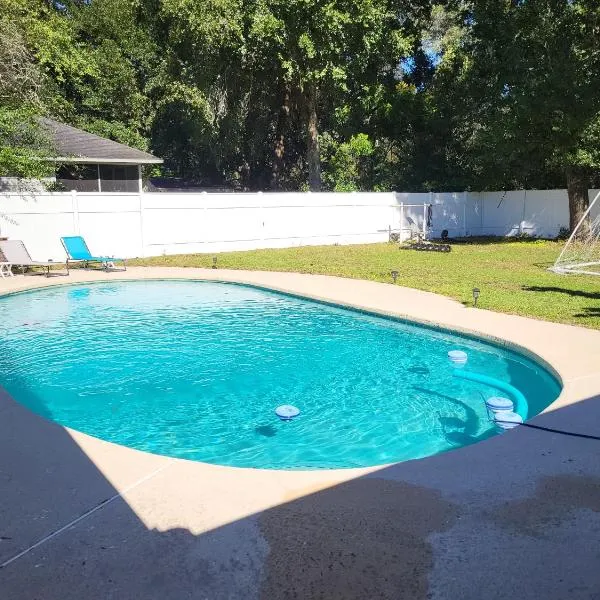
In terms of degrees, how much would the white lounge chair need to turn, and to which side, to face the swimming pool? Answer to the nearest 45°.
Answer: approximately 45° to its right

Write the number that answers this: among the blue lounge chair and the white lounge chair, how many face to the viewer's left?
0

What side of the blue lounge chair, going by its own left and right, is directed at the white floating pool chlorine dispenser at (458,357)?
front

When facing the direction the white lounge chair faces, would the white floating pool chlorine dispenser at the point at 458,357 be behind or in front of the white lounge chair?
in front

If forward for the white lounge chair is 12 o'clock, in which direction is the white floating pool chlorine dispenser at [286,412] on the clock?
The white floating pool chlorine dispenser is roughly at 1 o'clock from the white lounge chair.

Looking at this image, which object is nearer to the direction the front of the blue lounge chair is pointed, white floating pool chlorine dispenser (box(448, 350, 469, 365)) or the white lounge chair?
the white floating pool chlorine dispenser

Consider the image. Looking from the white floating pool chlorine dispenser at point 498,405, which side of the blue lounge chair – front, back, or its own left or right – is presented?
front

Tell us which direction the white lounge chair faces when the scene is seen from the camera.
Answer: facing the viewer and to the right of the viewer

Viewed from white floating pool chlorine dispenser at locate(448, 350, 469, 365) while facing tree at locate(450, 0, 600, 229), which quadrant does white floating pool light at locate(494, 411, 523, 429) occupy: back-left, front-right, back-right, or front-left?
back-right

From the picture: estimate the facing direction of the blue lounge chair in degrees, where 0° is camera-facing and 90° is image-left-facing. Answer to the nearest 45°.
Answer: approximately 315°
